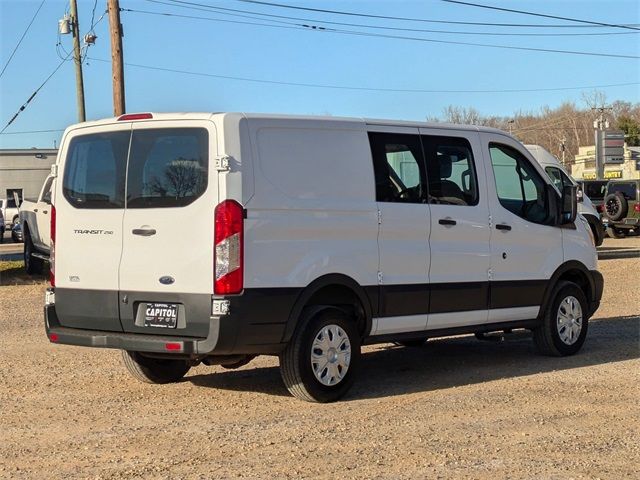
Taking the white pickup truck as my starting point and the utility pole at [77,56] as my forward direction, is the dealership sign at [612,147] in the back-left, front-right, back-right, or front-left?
front-right

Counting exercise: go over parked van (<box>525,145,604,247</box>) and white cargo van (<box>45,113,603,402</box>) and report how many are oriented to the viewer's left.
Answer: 0

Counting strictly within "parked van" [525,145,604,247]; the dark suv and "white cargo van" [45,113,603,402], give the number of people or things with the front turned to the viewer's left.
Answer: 0

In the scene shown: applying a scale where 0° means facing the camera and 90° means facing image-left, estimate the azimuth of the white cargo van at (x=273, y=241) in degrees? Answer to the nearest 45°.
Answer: approximately 225°

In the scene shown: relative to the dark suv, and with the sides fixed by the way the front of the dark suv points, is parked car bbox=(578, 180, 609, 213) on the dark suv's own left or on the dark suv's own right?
on the dark suv's own left

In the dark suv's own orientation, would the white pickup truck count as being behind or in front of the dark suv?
behind

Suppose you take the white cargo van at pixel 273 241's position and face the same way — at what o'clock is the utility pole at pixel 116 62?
The utility pole is roughly at 10 o'clock from the white cargo van.

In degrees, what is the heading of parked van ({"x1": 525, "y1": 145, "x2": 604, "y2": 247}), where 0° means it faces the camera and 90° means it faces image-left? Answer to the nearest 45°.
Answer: approximately 225°

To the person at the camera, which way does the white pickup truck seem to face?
facing away from the viewer and to the left of the viewer

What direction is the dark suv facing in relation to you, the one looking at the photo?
facing away from the viewer and to the right of the viewer

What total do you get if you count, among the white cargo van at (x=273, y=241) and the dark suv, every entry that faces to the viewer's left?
0
